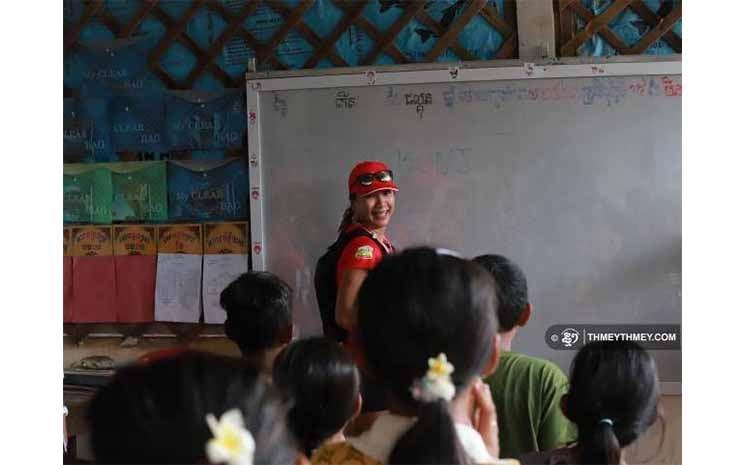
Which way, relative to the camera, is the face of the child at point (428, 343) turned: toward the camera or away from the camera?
away from the camera

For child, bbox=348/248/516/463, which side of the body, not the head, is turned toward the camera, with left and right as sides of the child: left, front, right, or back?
back

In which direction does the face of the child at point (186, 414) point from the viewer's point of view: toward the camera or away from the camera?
away from the camera

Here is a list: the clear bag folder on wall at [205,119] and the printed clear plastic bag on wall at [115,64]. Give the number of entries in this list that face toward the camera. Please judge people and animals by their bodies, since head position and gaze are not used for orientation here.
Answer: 2

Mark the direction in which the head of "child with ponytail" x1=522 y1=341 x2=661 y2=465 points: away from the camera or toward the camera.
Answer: away from the camera

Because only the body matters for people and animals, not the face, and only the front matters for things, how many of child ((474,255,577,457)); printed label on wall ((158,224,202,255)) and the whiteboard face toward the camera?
2

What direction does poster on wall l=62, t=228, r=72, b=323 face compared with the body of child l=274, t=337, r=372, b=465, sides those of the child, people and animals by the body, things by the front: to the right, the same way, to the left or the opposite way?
the opposite way
